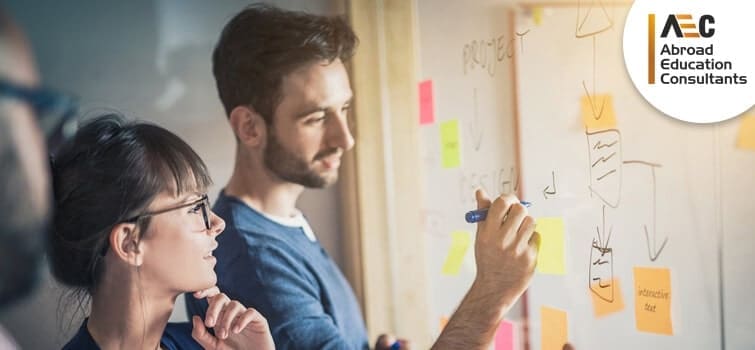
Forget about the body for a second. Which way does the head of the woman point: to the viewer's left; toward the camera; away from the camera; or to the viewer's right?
to the viewer's right

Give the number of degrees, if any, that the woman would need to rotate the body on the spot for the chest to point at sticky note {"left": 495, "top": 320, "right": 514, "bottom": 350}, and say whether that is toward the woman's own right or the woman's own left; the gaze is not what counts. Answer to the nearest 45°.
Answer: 0° — they already face it

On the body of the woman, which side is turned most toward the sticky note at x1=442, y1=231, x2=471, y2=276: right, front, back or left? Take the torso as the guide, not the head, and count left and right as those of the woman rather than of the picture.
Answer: front

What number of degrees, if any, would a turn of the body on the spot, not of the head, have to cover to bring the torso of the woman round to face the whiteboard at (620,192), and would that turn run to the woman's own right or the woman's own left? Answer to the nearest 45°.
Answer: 0° — they already face it

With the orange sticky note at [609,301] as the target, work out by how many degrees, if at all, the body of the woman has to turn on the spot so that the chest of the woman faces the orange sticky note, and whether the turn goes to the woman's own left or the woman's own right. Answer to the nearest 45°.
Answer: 0° — they already face it

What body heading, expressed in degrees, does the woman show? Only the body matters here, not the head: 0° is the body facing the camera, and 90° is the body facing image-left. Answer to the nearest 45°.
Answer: approximately 270°

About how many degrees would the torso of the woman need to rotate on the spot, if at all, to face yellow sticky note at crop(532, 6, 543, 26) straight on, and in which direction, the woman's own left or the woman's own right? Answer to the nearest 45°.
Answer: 0° — they already face it

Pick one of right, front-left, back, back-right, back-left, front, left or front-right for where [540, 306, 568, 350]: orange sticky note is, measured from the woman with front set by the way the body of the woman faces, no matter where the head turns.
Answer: front

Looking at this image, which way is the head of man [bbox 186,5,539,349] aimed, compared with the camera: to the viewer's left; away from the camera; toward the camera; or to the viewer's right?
to the viewer's right

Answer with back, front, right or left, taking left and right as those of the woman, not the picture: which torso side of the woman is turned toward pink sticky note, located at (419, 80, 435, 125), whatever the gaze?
front

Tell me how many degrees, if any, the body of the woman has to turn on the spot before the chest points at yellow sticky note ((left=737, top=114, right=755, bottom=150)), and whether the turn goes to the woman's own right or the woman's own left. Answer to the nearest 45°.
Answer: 0° — they already face it

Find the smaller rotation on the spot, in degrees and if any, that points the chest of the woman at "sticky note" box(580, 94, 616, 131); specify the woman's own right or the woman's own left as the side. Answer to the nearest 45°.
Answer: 0° — they already face it
